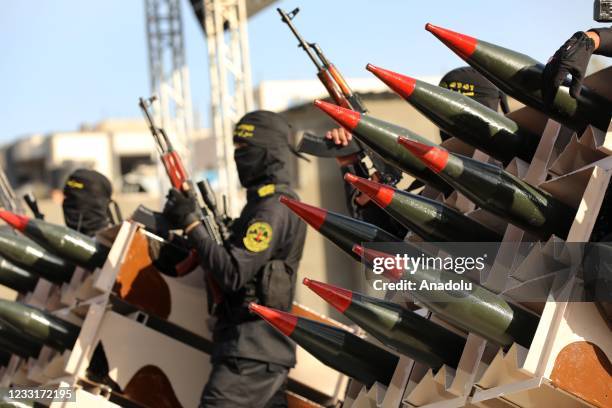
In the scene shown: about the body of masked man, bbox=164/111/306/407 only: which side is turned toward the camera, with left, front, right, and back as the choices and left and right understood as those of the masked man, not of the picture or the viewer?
left

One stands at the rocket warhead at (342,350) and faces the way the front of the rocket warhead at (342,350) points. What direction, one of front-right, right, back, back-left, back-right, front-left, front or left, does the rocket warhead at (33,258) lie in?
front-right

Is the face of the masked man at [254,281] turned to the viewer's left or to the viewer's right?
to the viewer's left

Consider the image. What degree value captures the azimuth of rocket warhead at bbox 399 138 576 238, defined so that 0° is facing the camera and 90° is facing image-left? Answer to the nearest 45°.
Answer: approximately 90°

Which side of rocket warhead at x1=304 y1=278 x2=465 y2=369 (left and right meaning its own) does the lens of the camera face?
left

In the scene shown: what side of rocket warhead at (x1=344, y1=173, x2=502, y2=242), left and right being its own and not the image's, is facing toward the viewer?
left

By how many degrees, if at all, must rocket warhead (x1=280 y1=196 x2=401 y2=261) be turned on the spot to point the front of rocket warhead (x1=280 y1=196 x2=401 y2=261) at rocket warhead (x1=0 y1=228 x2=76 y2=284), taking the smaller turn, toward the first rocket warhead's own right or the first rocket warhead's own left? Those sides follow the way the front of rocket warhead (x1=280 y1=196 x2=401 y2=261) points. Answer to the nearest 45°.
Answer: approximately 45° to the first rocket warhead's own right

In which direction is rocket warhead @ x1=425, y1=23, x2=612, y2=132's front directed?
to the viewer's left

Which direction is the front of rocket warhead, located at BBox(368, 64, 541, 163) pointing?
to the viewer's left
